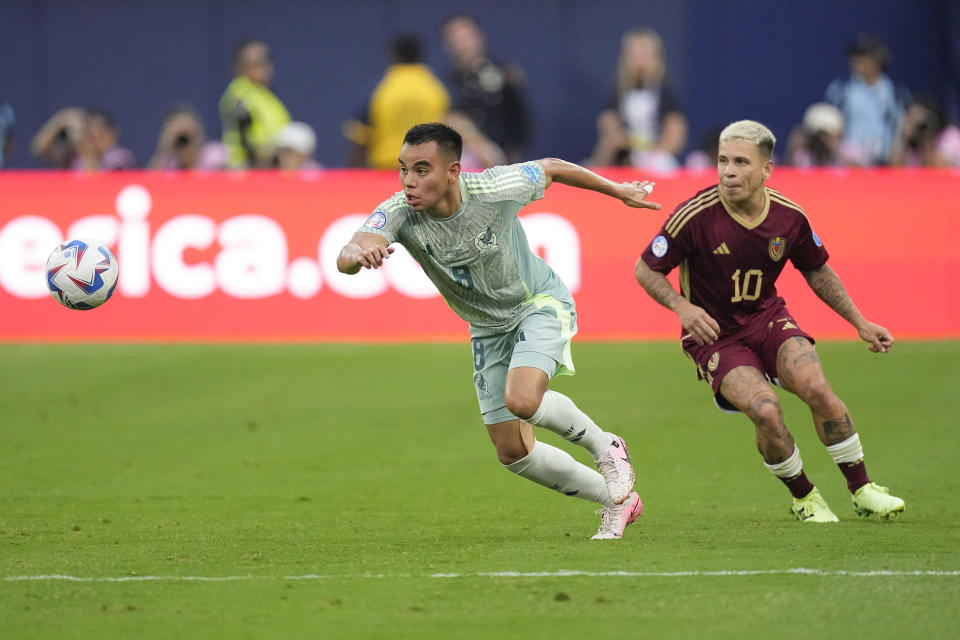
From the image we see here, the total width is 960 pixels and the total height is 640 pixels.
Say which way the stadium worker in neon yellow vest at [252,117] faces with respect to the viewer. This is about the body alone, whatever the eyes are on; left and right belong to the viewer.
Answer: facing the viewer and to the right of the viewer

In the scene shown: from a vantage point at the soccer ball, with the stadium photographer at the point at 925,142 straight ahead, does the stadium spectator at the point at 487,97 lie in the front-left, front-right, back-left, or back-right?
front-left

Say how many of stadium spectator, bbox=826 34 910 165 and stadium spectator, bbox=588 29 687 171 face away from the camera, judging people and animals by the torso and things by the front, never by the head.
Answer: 0

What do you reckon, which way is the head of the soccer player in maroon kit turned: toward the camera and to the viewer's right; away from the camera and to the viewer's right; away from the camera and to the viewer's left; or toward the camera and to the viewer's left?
toward the camera and to the viewer's left

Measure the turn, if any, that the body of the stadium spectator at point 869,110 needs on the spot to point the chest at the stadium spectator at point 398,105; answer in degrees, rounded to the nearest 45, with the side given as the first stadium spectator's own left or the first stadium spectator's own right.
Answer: approximately 45° to the first stadium spectator's own right

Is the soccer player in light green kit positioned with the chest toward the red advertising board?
no

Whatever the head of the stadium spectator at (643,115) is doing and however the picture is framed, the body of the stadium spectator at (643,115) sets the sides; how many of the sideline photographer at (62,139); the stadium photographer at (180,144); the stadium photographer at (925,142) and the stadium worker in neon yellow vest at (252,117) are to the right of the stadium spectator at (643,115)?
3

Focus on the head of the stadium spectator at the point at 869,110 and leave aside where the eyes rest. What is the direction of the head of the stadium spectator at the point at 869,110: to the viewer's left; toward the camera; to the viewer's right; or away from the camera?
toward the camera

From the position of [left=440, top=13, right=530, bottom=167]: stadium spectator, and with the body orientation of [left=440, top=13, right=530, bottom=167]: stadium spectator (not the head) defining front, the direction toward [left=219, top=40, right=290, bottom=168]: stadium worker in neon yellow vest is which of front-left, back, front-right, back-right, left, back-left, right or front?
front-right

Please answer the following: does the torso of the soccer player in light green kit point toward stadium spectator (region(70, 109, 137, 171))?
no

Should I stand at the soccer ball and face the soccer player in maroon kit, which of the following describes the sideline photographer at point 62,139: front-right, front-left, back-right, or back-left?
back-left

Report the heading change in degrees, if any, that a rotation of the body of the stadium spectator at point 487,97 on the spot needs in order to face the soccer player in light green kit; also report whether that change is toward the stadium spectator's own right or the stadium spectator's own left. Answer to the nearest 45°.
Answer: approximately 45° to the stadium spectator's own left

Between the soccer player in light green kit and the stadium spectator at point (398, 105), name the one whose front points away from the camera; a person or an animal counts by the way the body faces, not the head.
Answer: the stadium spectator

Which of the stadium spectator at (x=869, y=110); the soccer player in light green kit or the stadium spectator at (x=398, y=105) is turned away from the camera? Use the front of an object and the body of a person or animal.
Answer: the stadium spectator at (x=398, y=105)

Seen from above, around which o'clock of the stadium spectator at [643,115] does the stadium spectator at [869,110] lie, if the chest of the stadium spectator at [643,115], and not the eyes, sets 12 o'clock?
the stadium spectator at [869,110] is roughly at 8 o'clock from the stadium spectator at [643,115].

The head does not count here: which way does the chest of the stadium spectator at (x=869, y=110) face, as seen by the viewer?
toward the camera

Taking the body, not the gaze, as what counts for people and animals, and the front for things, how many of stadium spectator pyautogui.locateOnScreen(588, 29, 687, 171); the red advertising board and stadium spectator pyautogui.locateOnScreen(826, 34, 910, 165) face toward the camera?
3

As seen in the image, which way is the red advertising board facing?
toward the camera
